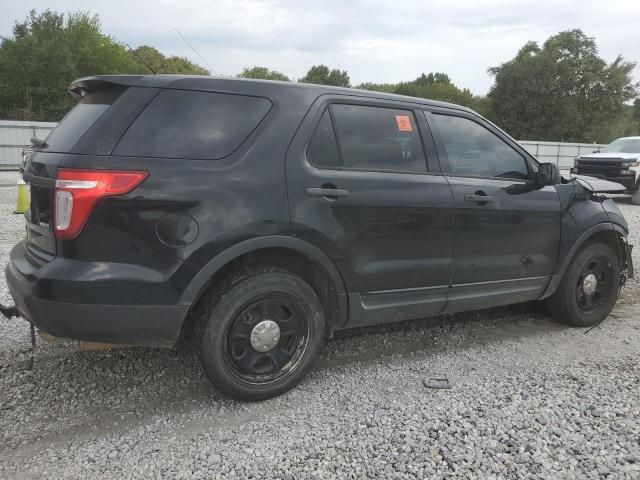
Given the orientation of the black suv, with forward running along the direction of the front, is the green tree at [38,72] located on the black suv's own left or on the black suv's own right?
on the black suv's own left

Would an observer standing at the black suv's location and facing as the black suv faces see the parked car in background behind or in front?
in front

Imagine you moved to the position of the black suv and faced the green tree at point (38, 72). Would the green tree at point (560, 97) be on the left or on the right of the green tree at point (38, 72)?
right

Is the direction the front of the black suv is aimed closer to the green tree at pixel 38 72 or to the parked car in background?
the parked car in background

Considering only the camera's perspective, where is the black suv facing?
facing away from the viewer and to the right of the viewer

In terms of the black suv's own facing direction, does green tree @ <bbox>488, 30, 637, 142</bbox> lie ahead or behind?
ahead

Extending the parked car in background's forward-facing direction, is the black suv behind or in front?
in front

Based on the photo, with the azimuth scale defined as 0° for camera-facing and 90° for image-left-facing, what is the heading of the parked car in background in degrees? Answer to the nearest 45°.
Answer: approximately 45°
